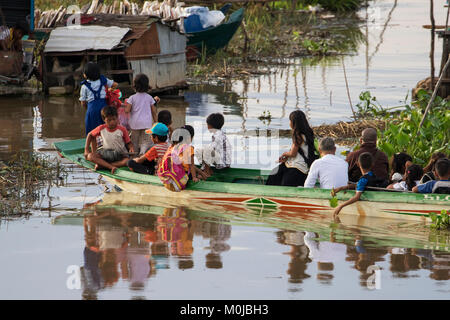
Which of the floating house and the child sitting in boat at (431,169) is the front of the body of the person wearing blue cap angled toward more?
the floating house

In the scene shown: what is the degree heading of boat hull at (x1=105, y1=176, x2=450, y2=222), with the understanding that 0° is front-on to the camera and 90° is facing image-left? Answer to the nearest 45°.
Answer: approximately 90°

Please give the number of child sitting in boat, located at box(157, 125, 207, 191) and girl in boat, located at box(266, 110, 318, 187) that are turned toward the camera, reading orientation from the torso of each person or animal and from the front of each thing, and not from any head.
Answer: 0

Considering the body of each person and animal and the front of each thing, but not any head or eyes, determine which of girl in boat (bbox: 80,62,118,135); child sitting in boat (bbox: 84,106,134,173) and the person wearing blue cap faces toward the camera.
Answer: the child sitting in boat

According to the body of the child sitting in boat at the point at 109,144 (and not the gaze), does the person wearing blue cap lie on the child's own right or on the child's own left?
on the child's own left

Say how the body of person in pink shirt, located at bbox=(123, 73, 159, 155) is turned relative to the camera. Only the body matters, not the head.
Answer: away from the camera

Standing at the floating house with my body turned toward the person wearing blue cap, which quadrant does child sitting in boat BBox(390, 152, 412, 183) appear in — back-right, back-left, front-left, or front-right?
front-left

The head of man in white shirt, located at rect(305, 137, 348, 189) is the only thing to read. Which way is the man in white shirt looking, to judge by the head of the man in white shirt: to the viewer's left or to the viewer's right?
to the viewer's left

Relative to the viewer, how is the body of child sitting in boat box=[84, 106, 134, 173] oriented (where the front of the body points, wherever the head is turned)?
toward the camera

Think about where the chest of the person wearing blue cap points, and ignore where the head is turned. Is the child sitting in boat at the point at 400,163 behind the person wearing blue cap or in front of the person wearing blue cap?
behind

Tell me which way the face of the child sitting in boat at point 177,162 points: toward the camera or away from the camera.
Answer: away from the camera

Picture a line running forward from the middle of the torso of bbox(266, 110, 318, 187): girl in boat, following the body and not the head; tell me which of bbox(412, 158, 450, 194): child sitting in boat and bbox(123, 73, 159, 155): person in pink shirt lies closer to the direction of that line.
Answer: the person in pink shirt

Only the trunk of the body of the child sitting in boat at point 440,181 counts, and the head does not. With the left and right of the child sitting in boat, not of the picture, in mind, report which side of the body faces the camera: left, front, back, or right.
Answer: back

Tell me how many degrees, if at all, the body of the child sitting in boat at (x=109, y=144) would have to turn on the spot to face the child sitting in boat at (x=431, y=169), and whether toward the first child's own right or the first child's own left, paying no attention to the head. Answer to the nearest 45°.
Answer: approximately 45° to the first child's own left
